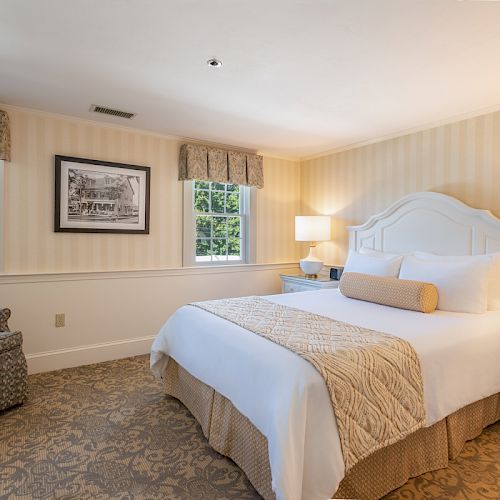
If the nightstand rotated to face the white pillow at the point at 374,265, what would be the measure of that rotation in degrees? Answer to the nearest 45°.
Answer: approximately 90° to its left

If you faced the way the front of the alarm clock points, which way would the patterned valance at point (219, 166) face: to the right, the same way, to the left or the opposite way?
to the left

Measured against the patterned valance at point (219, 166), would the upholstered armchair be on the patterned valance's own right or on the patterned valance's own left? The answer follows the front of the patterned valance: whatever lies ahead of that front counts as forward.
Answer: on the patterned valance's own right

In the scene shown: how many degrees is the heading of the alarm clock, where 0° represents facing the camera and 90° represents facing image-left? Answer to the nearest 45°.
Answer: approximately 45°

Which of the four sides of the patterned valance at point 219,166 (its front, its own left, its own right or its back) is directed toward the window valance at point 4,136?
right

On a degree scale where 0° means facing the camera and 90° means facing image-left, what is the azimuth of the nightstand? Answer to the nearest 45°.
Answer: approximately 45°

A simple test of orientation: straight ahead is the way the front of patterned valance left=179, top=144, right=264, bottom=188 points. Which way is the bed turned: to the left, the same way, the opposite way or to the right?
to the right
